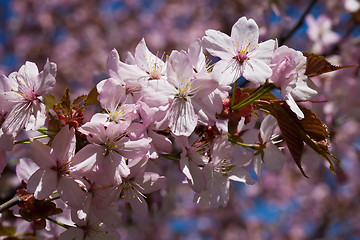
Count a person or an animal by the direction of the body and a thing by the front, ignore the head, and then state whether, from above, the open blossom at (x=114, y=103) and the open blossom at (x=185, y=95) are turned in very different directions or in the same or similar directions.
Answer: same or similar directions

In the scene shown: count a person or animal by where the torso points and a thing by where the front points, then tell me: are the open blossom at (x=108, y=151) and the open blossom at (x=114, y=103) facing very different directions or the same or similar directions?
same or similar directions

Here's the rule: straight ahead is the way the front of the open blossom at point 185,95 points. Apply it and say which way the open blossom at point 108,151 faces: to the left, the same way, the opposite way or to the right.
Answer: the same way

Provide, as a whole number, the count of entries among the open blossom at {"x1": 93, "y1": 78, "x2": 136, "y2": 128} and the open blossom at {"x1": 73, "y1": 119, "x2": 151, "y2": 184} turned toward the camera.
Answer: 2

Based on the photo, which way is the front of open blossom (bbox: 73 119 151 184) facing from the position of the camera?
facing the viewer

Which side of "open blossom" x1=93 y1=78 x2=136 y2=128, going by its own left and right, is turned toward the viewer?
front

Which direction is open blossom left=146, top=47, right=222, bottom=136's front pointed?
toward the camera

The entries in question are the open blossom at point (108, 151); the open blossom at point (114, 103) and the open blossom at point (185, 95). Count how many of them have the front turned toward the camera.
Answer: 3
